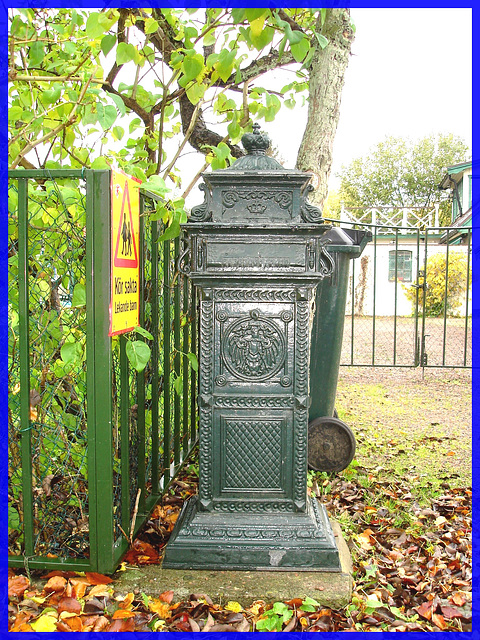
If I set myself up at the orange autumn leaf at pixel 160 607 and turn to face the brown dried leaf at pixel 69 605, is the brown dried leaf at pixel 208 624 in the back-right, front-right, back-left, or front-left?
back-left

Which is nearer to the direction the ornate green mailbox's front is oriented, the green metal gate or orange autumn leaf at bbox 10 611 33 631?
the orange autumn leaf

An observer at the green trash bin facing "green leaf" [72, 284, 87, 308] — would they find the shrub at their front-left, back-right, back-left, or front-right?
back-right

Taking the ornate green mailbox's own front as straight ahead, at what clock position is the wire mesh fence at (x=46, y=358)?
The wire mesh fence is roughly at 3 o'clock from the ornate green mailbox.

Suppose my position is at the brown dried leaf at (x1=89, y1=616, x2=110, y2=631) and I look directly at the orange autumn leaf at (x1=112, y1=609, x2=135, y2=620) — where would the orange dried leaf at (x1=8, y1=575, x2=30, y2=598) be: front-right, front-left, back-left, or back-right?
back-left

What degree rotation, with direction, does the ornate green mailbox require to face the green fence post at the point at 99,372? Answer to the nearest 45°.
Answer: approximately 45° to its right

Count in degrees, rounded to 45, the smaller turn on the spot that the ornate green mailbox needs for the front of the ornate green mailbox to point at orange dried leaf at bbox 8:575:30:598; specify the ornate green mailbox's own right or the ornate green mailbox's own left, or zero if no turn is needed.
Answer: approximately 90° to the ornate green mailbox's own right

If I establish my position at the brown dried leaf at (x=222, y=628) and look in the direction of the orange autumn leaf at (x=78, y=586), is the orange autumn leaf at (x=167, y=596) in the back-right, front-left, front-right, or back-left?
front-right

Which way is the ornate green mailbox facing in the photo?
toward the camera

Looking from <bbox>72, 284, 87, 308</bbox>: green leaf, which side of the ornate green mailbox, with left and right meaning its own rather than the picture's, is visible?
right

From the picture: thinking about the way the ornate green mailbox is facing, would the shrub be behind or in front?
behind

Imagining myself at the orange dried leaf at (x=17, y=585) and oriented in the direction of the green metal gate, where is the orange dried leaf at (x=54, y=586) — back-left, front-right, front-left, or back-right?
front-right
